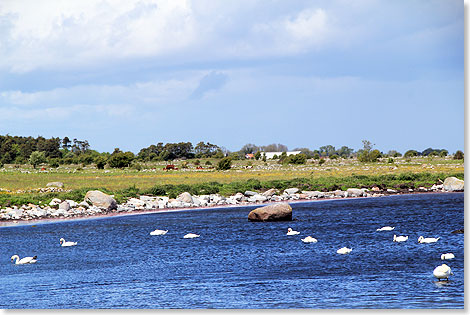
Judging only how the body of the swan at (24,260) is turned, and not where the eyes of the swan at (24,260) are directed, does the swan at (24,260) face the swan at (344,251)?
no

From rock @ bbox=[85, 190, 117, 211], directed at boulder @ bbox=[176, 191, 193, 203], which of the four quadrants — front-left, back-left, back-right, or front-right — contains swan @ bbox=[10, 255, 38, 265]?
back-right

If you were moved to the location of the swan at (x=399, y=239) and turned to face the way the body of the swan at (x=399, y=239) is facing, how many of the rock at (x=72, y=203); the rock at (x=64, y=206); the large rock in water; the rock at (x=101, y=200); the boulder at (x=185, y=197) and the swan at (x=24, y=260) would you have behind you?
0

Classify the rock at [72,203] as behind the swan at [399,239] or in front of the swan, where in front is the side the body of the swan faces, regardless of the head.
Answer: in front

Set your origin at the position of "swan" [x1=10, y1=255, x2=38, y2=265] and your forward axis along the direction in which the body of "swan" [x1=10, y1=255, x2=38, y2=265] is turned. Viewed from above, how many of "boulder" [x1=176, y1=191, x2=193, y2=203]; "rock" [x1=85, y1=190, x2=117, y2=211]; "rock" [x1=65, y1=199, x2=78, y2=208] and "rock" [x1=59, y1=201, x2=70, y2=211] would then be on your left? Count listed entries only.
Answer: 0

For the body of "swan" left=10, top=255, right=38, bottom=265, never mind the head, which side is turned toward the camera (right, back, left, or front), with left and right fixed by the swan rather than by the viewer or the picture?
left

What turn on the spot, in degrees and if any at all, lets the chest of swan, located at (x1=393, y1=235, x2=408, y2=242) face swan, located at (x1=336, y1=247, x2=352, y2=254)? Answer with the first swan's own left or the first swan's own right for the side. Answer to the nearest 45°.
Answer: approximately 45° to the first swan's own left

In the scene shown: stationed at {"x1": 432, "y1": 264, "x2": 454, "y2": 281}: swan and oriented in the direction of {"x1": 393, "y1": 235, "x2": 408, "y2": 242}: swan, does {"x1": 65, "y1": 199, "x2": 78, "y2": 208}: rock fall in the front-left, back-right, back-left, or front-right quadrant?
front-left

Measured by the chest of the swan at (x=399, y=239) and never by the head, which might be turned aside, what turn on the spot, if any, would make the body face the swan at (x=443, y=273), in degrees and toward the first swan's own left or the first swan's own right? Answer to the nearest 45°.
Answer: approximately 90° to the first swan's own left

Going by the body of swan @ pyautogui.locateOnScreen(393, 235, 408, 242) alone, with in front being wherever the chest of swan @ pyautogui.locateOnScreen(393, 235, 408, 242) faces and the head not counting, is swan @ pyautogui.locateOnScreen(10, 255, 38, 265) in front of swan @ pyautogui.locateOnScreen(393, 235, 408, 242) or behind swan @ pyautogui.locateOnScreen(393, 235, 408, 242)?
in front

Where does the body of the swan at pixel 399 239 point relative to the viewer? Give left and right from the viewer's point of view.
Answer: facing to the left of the viewer

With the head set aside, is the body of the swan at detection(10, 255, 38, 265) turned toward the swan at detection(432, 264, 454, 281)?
no
